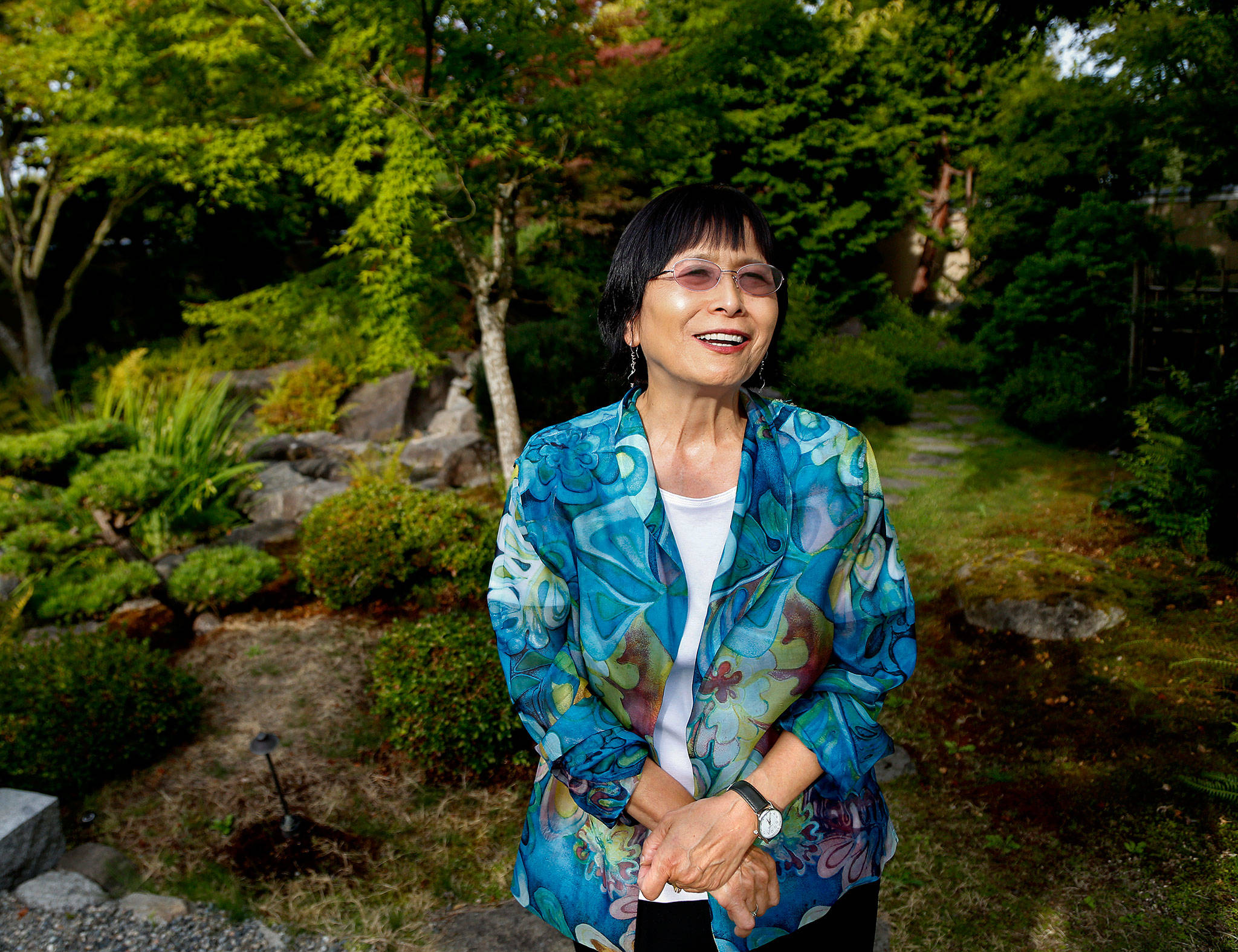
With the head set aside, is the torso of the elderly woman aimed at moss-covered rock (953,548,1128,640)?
no

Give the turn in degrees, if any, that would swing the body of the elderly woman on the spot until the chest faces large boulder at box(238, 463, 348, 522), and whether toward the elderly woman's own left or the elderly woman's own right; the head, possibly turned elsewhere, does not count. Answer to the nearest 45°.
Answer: approximately 135° to the elderly woman's own right

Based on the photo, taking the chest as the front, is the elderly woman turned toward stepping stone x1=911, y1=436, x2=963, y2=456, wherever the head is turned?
no

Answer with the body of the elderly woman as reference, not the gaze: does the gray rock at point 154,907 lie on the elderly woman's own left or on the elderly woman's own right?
on the elderly woman's own right

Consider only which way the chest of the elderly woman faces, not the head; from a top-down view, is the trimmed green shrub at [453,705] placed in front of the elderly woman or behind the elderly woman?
behind

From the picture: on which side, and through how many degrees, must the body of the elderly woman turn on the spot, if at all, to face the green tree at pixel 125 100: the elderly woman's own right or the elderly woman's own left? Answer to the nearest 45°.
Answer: approximately 135° to the elderly woman's own right

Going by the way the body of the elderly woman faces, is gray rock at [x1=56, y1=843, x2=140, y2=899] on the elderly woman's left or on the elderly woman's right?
on the elderly woman's right

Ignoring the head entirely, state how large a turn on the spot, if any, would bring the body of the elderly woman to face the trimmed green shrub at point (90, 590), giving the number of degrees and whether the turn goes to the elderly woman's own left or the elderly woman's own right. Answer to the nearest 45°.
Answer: approximately 135° to the elderly woman's own right

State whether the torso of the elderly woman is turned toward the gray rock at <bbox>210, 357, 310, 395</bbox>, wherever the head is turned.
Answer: no

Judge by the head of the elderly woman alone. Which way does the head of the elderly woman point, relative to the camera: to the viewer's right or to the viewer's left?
to the viewer's right

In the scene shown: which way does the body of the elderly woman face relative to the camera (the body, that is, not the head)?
toward the camera

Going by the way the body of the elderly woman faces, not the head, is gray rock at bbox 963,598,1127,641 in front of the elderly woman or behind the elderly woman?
behind

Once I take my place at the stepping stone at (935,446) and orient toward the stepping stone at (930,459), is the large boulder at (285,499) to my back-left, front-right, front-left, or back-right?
front-right

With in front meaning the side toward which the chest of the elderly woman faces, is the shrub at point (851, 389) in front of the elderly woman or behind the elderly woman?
behind

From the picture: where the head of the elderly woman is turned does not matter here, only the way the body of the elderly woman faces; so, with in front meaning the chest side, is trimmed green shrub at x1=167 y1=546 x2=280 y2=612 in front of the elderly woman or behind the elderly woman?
behind

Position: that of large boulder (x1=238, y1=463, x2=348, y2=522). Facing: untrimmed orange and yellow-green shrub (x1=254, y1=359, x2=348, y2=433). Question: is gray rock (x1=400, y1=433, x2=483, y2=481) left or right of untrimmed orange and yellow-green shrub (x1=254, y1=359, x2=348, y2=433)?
right

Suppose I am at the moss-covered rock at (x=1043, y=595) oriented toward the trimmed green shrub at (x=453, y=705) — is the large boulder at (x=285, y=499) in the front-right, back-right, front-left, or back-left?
front-right
